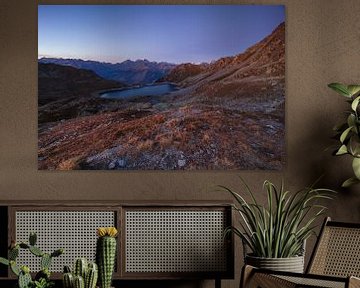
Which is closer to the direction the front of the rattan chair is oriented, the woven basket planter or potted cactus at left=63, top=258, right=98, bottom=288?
the potted cactus

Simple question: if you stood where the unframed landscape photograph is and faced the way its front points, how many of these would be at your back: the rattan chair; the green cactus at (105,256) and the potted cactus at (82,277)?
0

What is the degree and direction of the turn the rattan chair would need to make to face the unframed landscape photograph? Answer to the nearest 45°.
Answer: approximately 90° to its right

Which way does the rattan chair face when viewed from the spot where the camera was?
facing the viewer and to the left of the viewer

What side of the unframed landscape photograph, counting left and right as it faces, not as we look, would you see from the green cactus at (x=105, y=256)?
front

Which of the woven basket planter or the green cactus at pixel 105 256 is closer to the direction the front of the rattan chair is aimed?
the green cactus

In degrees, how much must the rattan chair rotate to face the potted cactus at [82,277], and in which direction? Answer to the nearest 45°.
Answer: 0° — it already faces it

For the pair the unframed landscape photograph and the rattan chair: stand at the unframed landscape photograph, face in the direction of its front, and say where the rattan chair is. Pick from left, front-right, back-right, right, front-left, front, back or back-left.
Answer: front-left

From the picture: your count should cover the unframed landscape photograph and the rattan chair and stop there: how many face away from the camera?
0

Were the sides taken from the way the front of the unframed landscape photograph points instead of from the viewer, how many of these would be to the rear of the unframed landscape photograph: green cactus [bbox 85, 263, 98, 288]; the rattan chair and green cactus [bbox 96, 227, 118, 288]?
0

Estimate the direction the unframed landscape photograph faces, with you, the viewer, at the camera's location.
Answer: facing the viewer

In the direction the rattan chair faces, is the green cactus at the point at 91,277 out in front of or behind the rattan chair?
in front
